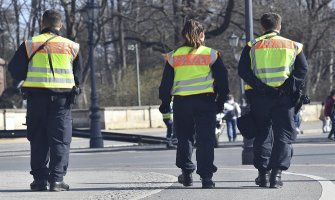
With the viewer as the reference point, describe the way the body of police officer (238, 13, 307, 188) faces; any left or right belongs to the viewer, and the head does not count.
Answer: facing away from the viewer

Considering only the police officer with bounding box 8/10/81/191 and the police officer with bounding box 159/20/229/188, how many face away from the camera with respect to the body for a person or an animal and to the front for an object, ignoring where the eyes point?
2

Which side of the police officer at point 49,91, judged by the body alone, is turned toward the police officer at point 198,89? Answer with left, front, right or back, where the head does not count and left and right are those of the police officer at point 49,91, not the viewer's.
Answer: right

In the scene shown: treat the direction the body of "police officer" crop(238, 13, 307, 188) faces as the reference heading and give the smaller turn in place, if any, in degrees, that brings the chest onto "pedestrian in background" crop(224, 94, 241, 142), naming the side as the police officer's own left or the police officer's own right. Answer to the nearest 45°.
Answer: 0° — they already face them

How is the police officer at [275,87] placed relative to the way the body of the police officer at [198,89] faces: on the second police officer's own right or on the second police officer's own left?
on the second police officer's own right

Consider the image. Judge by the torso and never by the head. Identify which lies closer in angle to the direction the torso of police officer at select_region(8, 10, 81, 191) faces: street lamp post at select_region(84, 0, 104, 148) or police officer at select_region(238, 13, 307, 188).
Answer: the street lamp post

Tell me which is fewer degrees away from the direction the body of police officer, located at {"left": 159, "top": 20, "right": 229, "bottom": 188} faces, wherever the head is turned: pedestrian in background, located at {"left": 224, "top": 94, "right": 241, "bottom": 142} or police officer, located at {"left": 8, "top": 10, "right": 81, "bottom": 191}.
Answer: the pedestrian in background

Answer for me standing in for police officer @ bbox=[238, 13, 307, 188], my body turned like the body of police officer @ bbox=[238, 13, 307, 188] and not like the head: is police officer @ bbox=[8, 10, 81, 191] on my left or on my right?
on my left

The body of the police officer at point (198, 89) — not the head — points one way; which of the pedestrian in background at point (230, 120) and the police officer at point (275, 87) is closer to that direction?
the pedestrian in background

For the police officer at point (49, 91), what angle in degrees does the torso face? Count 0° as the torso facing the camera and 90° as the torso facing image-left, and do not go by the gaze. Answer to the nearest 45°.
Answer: approximately 180°

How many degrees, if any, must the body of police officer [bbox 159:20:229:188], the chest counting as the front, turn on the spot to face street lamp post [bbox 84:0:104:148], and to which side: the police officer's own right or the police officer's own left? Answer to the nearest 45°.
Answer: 0° — they already face it

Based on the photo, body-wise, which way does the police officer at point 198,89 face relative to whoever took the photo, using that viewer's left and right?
facing away from the viewer

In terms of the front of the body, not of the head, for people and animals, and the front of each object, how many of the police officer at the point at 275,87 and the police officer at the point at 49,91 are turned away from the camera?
2
